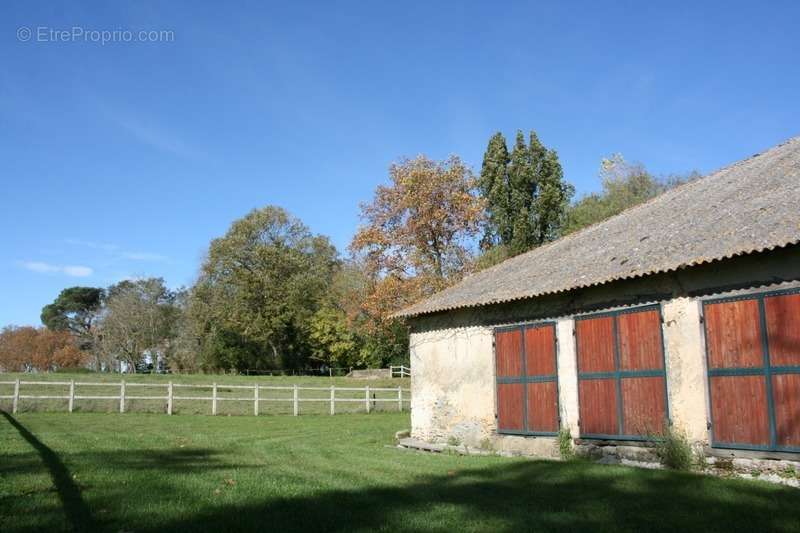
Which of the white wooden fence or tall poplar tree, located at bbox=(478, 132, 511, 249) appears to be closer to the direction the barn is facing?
the white wooden fence

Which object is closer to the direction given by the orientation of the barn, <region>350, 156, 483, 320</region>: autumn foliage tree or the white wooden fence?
the white wooden fence

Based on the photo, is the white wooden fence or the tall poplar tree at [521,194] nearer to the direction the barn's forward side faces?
the white wooden fence

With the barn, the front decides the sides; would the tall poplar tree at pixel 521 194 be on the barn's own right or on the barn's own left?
on the barn's own right

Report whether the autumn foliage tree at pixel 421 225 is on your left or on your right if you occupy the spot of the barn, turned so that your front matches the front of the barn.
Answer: on your right

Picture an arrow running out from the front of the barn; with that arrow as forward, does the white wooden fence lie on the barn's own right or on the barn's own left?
on the barn's own right

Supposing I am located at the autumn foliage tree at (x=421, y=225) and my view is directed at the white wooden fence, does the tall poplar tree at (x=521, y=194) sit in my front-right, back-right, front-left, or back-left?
back-left

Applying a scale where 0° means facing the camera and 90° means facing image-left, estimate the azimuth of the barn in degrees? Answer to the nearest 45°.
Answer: approximately 45°

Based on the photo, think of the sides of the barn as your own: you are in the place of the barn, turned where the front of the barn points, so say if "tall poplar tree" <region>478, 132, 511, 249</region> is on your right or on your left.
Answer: on your right
